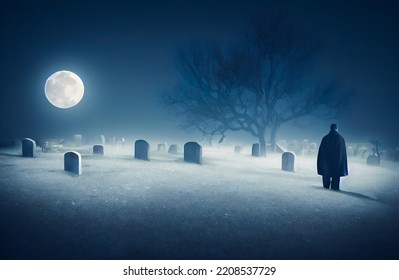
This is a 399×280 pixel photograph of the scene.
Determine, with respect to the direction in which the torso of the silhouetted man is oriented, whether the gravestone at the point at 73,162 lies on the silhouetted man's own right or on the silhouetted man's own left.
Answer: on the silhouetted man's own left

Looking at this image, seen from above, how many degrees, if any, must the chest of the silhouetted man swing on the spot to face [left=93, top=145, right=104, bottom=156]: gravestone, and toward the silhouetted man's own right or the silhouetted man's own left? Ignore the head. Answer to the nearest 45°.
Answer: approximately 90° to the silhouetted man's own left

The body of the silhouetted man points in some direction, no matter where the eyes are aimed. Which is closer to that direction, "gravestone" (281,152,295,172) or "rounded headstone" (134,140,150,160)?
the gravestone

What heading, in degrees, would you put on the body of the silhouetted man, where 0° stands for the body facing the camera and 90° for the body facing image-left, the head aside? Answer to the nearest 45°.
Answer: approximately 180°

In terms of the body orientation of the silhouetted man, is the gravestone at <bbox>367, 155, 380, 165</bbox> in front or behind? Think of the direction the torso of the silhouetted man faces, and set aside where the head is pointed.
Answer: in front

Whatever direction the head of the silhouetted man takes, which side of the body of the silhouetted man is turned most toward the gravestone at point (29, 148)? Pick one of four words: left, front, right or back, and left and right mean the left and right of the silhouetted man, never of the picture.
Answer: left

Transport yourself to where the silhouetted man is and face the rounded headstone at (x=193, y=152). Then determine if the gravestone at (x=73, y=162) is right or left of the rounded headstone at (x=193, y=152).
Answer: left
